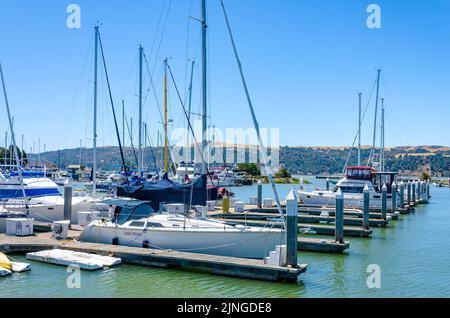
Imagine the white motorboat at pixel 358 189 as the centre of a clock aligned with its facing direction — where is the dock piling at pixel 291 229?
The dock piling is roughly at 9 o'clock from the white motorboat.

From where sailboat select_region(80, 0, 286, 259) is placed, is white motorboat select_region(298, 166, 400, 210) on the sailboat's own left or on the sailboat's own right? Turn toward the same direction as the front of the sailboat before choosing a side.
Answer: on the sailboat's own left

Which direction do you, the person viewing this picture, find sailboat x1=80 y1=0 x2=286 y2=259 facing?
facing the viewer and to the right of the viewer

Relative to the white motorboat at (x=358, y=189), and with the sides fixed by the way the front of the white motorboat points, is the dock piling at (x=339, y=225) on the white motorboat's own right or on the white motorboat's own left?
on the white motorboat's own left

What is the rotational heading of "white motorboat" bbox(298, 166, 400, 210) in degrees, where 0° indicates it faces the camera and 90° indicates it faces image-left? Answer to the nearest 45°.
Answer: approximately 90°
